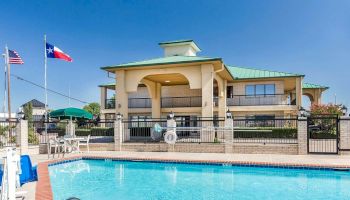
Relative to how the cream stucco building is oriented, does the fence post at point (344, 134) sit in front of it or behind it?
in front

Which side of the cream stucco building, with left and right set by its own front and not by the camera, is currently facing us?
front

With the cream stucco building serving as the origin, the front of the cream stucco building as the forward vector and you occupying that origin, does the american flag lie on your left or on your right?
on your right

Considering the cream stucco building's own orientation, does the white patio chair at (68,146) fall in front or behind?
in front

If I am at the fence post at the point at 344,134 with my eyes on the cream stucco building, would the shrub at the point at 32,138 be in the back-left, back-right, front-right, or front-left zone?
front-left

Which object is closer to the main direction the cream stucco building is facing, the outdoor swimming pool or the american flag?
the outdoor swimming pool

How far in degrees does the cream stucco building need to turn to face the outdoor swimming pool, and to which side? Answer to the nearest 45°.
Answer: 0° — it already faces it
